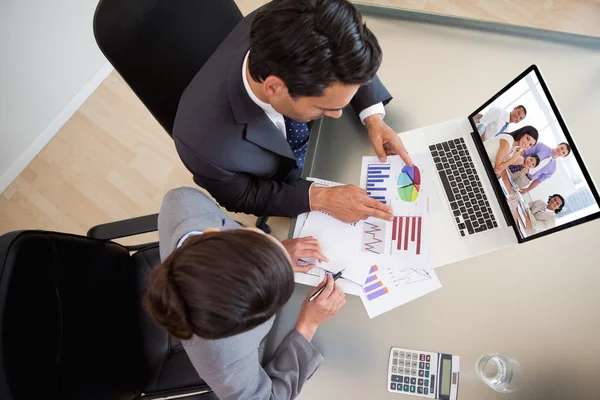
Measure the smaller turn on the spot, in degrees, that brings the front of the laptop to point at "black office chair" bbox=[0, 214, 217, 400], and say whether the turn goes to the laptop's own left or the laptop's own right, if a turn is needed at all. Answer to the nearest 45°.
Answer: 0° — it already faces it

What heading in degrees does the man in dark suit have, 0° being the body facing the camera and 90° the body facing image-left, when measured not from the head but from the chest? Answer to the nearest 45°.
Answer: approximately 315°

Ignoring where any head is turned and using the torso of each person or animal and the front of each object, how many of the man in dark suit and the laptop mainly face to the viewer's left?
1

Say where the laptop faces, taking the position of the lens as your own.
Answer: facing to the left of the viewer
